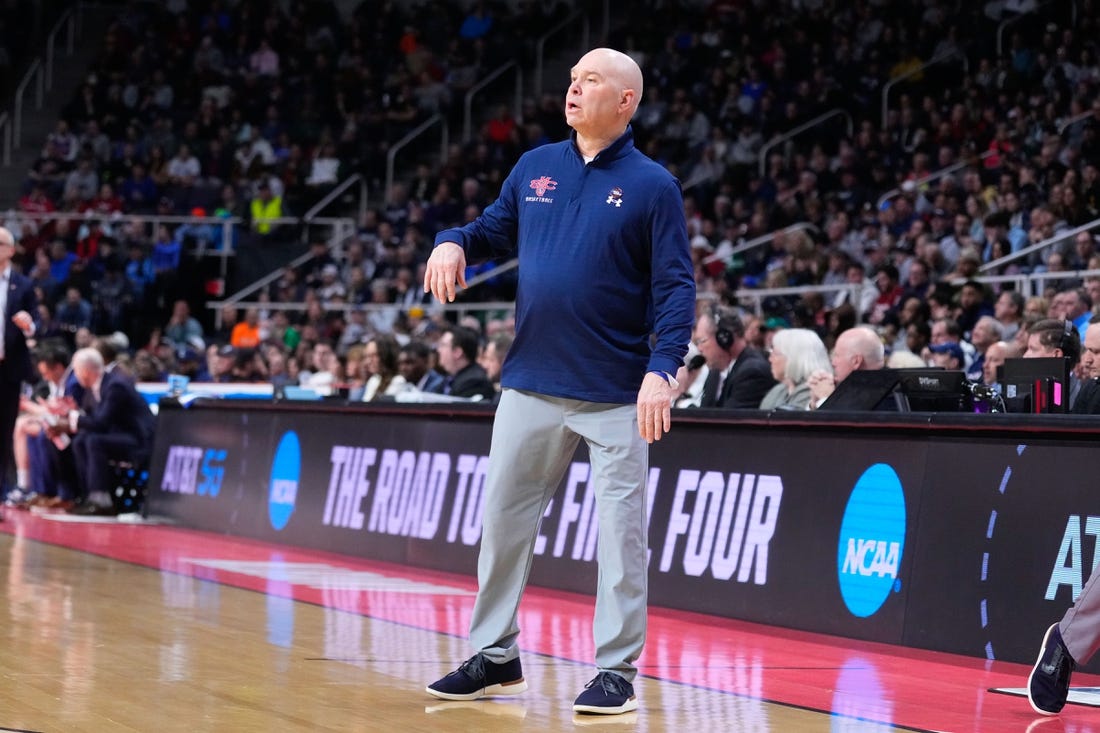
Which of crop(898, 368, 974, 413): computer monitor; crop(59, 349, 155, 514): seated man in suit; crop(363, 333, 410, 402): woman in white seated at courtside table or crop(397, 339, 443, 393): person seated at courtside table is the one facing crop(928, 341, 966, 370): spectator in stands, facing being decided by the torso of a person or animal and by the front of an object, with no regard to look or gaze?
the computer monitor

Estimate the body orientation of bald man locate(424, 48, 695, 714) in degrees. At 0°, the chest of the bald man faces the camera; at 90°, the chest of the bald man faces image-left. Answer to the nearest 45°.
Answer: approximately 45°

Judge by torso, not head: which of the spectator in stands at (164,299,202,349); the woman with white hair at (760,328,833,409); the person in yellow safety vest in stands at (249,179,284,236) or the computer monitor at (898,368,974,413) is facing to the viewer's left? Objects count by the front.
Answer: the woman with white hair

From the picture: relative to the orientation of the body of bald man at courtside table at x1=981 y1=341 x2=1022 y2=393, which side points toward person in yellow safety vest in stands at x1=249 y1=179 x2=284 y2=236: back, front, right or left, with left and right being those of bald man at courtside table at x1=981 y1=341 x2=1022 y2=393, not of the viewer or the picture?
right

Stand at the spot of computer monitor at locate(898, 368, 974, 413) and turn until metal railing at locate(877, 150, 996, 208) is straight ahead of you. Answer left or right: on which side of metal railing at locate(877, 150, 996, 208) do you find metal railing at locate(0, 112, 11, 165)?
left

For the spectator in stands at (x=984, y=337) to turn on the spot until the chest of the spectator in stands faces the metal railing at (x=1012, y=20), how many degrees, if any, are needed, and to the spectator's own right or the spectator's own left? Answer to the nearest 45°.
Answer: approximately 135° to the spectator's own right

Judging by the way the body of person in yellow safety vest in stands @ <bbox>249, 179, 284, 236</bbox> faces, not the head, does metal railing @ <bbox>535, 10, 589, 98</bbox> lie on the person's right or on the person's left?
on the person's left

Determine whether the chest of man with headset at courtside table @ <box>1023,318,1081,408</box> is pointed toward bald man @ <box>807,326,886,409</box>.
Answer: yes

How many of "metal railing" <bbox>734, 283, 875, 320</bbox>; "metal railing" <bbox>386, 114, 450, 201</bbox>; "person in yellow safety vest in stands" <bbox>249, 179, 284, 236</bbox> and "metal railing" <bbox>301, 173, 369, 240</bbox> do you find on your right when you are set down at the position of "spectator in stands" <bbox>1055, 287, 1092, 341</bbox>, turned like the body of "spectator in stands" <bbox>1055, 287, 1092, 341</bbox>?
4

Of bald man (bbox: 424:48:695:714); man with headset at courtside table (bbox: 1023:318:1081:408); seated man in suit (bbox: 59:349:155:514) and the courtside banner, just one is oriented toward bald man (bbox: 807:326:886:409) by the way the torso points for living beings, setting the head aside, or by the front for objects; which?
the man with headset at courtside table

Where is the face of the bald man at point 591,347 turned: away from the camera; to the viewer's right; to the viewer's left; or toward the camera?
to the viewer's left

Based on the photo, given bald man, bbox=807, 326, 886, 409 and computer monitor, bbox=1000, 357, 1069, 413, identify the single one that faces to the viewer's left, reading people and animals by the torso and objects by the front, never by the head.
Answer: the bald man

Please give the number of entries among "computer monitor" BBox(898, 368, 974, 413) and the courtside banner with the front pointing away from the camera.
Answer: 1
